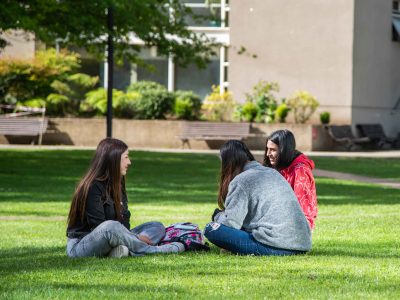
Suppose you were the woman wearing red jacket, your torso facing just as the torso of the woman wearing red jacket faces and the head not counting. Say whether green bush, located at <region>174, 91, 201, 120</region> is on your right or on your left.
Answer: on your right

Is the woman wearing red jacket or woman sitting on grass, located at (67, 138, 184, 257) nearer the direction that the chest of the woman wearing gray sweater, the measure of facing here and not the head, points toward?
the woman sitting on grass

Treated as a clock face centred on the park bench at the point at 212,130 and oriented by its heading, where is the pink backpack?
The pink backpack is roughly at 12 o'clock from the park bench.

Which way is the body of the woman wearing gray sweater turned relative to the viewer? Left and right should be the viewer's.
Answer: facing away from the viewer and to the left of the viewer

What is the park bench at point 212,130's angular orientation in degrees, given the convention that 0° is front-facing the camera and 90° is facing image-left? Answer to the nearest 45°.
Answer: approximately 0°

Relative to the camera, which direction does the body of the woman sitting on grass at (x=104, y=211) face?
to the viewer's right

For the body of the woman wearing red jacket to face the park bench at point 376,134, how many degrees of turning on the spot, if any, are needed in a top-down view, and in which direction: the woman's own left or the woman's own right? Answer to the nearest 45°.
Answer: approximately 90° to the woman's own right

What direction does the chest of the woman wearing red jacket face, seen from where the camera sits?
to the viewer's left

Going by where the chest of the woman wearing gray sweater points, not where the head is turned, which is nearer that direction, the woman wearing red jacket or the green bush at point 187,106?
the green bush

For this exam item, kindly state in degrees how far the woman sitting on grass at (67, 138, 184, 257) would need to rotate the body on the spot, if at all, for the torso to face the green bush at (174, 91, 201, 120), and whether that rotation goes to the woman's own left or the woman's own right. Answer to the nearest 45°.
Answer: approximately 90° to the woman's own left

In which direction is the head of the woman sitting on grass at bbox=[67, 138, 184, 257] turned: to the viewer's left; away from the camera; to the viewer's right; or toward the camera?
to the viewer's right

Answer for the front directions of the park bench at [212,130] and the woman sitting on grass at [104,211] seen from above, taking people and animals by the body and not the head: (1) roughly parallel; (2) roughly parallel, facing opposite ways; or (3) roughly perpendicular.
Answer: roughly perpendicular

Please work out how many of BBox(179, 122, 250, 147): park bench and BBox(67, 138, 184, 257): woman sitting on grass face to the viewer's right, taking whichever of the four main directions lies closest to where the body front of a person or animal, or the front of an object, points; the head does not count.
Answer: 1

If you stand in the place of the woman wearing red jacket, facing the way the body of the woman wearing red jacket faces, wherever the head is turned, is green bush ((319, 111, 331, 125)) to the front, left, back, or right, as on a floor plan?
right

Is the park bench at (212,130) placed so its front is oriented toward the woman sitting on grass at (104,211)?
yes

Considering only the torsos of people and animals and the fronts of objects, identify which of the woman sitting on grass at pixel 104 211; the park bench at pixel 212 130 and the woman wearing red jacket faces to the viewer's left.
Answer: the woman wearing red jacket
